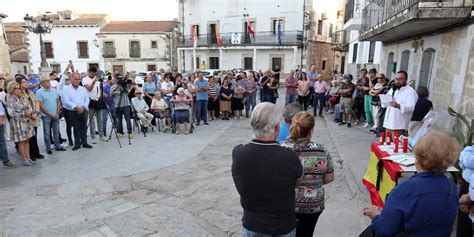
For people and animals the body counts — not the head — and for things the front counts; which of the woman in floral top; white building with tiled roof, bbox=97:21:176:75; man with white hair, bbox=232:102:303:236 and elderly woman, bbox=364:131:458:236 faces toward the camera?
the white building with tiled roof

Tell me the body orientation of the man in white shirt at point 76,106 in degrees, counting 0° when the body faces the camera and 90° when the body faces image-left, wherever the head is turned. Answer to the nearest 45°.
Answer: approximately 315°

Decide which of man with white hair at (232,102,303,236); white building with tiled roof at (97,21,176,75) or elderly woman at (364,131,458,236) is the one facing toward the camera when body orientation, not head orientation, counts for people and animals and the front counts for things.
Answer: the white building with tiled roof

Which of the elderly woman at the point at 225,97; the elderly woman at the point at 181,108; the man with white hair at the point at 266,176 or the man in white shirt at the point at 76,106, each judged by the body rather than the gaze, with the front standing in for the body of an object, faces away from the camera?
the man with white hair

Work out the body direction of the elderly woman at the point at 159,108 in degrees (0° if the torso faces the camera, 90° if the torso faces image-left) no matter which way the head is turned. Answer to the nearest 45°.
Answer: approximately 315°

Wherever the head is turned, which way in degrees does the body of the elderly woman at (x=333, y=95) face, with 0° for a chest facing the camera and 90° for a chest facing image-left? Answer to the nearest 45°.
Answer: approximately 45°

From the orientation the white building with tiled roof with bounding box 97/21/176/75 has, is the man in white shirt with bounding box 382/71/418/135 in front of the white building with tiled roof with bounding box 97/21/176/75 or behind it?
in front

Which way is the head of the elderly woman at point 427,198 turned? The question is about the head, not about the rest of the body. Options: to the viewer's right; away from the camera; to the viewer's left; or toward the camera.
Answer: away from the camera

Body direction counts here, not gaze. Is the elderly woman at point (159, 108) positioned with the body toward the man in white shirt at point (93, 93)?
no

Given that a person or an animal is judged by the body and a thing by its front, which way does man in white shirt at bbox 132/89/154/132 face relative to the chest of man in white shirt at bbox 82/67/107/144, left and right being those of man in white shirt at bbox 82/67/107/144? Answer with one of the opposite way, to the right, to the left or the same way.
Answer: the same way

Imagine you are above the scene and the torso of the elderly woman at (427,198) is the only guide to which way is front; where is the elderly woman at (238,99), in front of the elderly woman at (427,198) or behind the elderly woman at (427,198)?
in front

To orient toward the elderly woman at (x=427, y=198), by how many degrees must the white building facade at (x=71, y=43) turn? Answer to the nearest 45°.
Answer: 0° — it already faces them

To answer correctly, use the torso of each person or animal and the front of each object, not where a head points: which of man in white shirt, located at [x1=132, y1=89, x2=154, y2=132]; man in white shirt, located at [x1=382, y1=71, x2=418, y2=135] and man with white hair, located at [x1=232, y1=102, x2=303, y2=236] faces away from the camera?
the man with white hair

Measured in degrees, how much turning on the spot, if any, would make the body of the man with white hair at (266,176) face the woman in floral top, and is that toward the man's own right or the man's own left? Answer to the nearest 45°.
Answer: approximately 45° to the man's own right

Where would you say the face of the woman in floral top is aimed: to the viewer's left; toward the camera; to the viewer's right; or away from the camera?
away from the camera

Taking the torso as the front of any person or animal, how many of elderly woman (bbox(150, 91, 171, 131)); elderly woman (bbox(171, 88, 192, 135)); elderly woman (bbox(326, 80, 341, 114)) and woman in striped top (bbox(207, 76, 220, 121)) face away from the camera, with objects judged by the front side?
0

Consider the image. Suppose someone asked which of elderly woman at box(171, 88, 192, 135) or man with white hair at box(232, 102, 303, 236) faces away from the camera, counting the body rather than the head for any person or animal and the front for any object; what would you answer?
the man with white hair

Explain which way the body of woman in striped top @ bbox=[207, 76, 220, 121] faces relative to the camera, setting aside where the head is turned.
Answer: toward the camera

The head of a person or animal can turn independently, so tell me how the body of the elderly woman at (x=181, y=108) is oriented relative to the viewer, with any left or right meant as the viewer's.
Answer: facing the viewer
